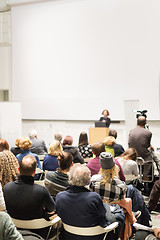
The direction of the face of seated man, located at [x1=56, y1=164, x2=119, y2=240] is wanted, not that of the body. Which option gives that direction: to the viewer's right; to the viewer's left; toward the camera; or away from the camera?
away from the camera

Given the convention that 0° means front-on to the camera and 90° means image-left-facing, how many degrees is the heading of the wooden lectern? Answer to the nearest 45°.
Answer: approximately 0°

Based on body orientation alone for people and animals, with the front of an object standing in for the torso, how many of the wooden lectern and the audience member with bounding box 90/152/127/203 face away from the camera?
1

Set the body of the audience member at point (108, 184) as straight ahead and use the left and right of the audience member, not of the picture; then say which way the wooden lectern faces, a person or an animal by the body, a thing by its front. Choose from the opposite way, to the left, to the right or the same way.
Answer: the opposite way

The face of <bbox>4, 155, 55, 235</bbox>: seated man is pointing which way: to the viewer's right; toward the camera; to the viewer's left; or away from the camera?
away from the camera

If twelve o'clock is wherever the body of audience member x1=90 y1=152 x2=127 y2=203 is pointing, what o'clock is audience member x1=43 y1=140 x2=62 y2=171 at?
audience member x1=43 y1=140 x2=62 y2=171 is roughly at 11 o'clock from audience member x1=90 y1=152 x2=127 y2=203.

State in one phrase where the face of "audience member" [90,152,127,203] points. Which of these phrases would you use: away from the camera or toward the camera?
away from the camera

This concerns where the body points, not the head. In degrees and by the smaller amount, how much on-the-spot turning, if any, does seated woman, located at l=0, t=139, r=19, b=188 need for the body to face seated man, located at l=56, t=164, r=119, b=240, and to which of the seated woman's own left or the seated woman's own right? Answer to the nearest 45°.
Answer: approximately 135° to the seated woman's own right

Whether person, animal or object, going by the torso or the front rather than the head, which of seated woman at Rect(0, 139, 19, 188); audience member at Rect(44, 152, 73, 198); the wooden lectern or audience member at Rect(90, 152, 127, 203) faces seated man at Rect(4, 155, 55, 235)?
the wooden lectern

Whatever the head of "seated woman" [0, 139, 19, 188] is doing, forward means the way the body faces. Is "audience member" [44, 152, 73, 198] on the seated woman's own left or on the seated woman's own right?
on the seated woman's own right

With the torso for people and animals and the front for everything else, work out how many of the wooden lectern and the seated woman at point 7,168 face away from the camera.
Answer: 1

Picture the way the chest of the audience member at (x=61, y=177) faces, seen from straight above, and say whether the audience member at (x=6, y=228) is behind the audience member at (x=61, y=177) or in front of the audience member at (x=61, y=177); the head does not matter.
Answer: behind

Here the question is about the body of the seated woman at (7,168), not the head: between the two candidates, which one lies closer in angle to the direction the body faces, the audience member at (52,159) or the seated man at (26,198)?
the audience member

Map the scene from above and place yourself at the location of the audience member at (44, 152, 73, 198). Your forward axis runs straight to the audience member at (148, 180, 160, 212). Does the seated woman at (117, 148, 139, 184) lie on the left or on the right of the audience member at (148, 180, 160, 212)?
left

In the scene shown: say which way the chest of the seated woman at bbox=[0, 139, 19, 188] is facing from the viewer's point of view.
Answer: away from the camera

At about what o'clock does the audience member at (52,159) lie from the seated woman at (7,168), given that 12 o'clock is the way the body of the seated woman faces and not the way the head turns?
The audience member is roughly at 1 o'clock from the seated woman.

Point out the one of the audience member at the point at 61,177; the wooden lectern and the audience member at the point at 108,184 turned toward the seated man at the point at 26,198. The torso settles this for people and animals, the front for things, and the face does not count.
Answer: the wooden lectern

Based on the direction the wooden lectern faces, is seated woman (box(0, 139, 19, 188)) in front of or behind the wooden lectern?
in front
